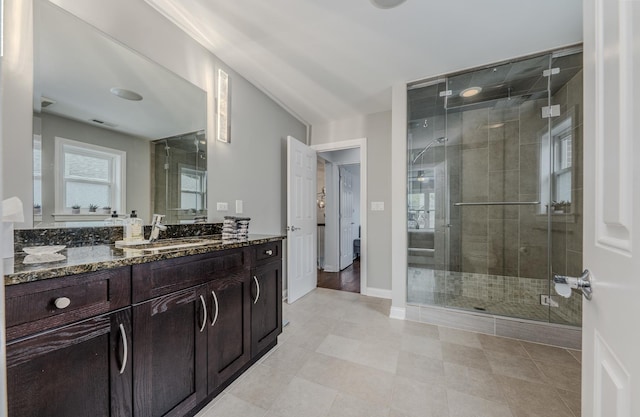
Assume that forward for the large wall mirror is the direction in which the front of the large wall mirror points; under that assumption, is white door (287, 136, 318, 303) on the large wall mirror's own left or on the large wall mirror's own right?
on the large wall mirror's own left

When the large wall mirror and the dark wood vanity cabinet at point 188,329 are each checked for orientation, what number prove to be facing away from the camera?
0

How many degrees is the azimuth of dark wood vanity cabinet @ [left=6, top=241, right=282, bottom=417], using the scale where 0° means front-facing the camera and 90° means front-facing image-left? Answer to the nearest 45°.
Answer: approximately 315°

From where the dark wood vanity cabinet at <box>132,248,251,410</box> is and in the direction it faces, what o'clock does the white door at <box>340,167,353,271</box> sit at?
The white door is roughly at 9 o'clock from the dark wood vanity cabinet.

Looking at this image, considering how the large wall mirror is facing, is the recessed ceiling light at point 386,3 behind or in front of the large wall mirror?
in front

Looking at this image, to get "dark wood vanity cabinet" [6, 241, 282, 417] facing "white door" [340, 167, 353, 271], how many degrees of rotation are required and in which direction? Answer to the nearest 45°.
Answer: approximately 90° to its left

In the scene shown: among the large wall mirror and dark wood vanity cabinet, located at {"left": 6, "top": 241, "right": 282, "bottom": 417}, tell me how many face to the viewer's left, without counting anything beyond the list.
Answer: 0

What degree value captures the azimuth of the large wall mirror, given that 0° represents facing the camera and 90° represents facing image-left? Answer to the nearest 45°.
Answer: approximately 315°

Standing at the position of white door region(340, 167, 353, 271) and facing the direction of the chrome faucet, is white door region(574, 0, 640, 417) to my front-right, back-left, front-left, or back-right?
front-left

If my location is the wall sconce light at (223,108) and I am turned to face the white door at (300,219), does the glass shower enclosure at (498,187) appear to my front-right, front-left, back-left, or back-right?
front-right
